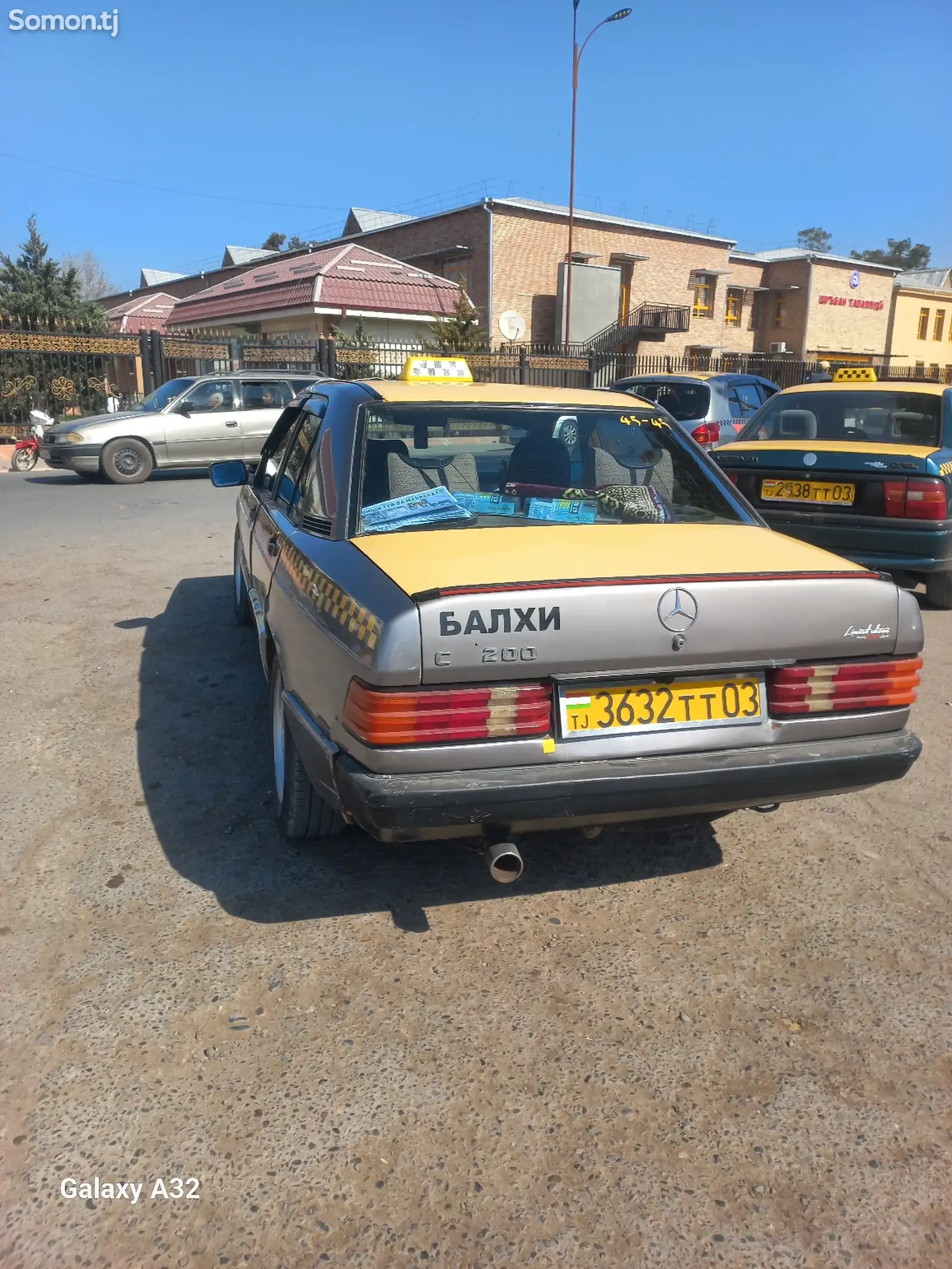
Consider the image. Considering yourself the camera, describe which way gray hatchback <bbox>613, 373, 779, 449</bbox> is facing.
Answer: facing away from the viewer and to the right of the viewer

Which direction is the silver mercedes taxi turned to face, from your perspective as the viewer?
facing away from the viewer and to the left of the viewer

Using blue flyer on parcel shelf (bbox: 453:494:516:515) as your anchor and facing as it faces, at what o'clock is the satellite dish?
The satellite dish is roughly at 6 o'clock from the blue flyer on parcel shelf.

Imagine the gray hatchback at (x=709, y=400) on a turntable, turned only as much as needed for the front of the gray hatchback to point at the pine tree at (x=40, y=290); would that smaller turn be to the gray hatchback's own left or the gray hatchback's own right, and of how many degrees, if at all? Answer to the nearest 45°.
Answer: approximately 90° to the gray hatchback's own left

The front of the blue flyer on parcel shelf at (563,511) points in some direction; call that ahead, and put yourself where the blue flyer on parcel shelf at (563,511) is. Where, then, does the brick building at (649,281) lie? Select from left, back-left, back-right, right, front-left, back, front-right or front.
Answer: back

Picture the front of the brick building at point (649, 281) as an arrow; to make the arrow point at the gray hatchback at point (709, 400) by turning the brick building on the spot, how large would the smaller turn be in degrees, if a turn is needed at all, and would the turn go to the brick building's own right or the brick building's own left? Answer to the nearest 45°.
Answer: approximately 45° to the brick building's own right

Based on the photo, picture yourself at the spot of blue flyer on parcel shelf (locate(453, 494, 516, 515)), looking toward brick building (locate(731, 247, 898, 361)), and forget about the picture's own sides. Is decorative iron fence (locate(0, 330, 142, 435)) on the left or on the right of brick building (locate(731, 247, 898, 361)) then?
left

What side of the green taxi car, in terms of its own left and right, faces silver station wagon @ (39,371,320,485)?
left

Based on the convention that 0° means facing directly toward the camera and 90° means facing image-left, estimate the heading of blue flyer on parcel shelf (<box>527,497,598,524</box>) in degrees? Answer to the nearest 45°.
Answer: approximately 0°

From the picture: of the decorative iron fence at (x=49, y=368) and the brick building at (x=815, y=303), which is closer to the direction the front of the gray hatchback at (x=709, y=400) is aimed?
the brick building

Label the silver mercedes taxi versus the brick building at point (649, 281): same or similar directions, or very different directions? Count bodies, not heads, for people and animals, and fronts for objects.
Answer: very different directions

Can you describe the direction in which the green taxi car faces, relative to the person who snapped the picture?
facing away from the viewer and to the right of the viewer

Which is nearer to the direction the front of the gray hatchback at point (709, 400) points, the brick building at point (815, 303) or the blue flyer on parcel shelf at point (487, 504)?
the brick building

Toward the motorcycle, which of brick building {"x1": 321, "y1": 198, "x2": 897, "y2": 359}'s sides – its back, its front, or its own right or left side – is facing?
right
